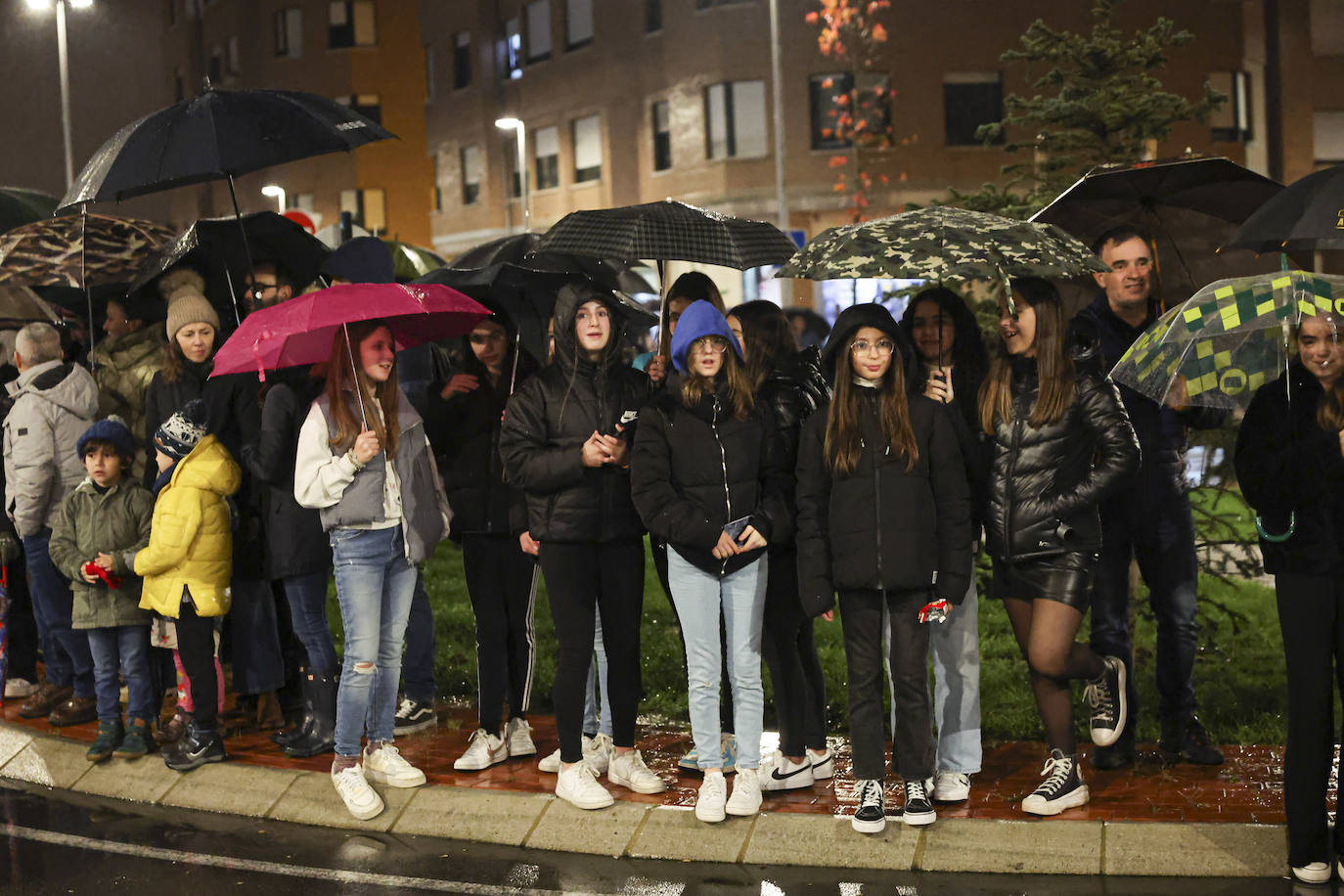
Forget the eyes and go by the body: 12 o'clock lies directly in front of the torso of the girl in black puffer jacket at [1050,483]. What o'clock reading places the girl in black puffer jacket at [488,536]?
the girl in black puffer jacket at [488,536] is roughly at 2 o'clock from the girl in black puffer jacket at [1050,483].

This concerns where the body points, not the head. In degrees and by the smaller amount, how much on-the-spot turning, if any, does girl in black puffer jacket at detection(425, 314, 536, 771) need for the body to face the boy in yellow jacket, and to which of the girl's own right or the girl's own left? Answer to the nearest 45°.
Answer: approximately 90° to the girl's own right

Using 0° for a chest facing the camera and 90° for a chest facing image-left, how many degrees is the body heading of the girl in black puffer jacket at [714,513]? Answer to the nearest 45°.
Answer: approximately 0°
